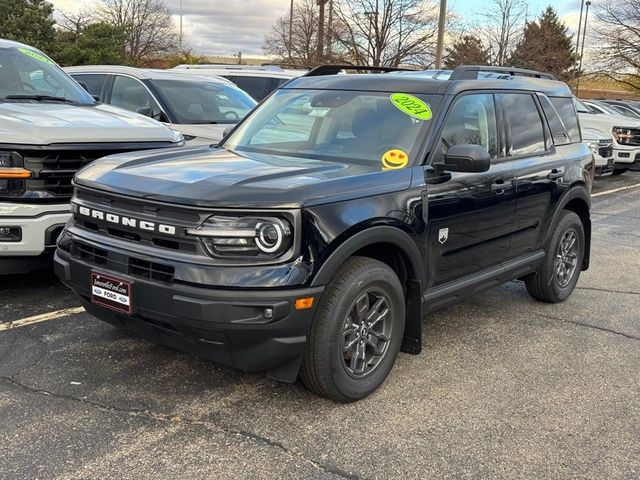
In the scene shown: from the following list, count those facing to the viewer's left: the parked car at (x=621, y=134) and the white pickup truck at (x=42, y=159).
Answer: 0

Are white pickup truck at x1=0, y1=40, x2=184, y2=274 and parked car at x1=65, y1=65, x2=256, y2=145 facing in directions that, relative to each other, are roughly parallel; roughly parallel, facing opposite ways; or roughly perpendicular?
roughly parallel

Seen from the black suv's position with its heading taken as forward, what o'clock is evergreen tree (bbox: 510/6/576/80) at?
The evergreen tree is roughly at 5 o'clock from the black suv.

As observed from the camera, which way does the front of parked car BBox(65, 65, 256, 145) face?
facing the viewer and to the right of the viewer

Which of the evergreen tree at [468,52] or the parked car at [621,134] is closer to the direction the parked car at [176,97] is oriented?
the parked car

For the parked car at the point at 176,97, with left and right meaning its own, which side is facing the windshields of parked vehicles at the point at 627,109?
left

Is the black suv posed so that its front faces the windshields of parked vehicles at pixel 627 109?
no

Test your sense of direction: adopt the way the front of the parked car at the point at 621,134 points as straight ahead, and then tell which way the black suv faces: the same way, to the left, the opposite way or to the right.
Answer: to the right

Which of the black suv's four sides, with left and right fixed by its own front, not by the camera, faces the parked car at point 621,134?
back

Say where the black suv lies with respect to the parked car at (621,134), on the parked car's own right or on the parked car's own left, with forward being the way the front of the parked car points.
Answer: on the parked car's own right

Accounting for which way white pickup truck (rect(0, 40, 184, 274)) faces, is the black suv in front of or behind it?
in front

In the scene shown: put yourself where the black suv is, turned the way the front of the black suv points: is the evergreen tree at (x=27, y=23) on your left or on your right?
on your right

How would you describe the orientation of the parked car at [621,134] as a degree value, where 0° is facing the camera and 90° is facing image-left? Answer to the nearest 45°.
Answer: approximately 315°

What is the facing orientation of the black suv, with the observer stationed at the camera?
facing the viewer and to the left of the viewer

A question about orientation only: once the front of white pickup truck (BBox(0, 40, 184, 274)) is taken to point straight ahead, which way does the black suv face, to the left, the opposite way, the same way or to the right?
to the right
